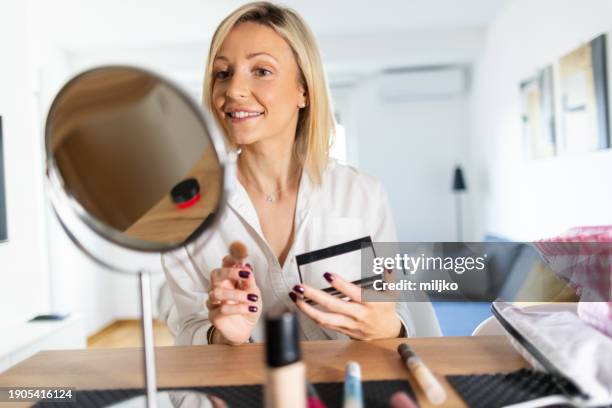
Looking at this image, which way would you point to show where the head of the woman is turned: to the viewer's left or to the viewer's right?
to the viewer's left

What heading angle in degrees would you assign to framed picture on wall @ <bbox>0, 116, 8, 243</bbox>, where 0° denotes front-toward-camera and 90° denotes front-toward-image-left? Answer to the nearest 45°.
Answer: approximately 315°

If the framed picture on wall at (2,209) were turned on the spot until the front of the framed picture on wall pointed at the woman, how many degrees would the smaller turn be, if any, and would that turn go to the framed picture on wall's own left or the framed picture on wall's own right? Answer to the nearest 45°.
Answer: approximately 45° to the framed picture on wall's own right

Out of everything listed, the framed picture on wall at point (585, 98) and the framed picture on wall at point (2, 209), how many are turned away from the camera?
0

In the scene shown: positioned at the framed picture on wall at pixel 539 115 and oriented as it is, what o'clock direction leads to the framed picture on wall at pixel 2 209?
the framed picture on wall at pixel 2 209 is roughly at 12 o'clock from the framed picture on wall at pixel 539 115.

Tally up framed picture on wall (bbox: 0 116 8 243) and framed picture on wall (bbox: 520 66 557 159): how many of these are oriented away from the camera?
0

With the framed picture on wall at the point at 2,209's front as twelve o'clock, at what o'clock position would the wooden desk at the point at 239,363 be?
The wooden desk is roughly at 1 o'clock from the framed picture on wall.

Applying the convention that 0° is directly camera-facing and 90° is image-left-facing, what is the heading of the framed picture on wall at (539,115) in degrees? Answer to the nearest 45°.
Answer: approximately 45°

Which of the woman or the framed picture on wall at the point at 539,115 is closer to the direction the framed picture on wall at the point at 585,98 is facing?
the woman

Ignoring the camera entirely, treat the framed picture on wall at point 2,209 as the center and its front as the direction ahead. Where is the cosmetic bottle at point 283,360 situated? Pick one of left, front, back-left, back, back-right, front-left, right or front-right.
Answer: front-right
